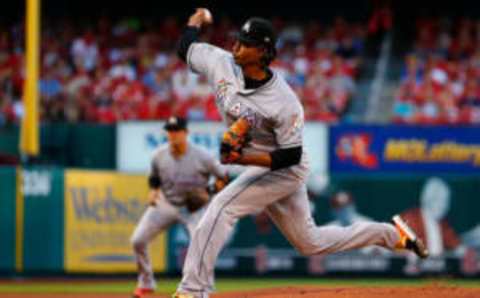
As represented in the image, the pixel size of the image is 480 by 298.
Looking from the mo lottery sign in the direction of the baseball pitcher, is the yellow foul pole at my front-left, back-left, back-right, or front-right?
front-right

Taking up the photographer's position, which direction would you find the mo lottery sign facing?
facing the viewer

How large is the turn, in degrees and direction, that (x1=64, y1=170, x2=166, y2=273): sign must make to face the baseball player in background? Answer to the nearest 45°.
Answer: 0° — it already faces them

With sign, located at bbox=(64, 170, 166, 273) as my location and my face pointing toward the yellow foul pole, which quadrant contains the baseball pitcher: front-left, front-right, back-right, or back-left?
back-left

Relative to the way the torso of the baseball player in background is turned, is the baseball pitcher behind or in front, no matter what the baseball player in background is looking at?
in front

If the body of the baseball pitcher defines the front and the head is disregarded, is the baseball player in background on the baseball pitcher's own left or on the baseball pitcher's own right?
on the baseball pitcher's own right

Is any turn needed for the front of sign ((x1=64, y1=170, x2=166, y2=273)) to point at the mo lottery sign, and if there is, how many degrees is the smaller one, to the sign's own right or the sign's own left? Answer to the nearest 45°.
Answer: approximately 90° to the sign's own left

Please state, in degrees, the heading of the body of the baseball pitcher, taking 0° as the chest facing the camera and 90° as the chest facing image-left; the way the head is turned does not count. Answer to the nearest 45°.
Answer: approximately 45°

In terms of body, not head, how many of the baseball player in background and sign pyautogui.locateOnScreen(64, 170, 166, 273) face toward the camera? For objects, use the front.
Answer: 2

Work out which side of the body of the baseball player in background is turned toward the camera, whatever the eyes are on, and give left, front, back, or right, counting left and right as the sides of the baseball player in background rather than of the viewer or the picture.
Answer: front

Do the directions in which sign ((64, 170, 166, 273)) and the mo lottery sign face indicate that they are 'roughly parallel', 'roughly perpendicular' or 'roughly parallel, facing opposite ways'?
roughly parallel

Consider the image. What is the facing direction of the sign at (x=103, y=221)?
toward the camera

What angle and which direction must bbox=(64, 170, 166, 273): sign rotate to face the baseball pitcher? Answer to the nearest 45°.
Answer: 0° — it already faces them

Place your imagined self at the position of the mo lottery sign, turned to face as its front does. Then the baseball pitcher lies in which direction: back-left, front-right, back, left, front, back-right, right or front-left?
front

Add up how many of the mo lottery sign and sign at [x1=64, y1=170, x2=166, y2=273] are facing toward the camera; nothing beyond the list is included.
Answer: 2

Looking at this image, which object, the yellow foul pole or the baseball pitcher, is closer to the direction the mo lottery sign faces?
the baseball pitcher

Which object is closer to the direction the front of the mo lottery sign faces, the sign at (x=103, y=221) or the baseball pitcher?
the baseball pitcher
